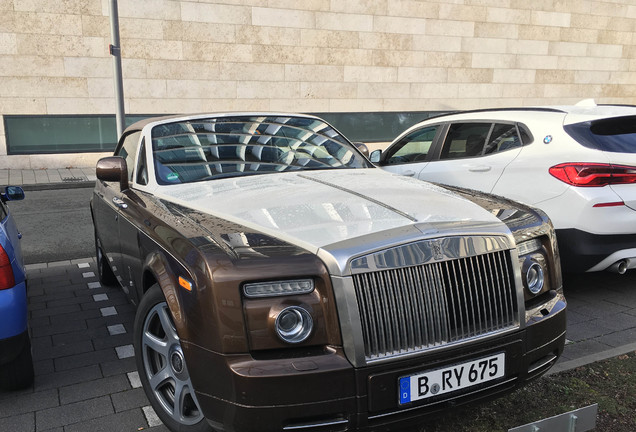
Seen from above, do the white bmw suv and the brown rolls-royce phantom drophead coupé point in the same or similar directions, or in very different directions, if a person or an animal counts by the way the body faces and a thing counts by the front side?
very different directions

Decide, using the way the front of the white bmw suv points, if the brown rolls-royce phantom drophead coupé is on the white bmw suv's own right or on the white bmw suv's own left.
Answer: on the white bmw suv's own left

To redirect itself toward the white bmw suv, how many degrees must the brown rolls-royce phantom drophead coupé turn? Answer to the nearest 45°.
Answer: approximately 90° to its left

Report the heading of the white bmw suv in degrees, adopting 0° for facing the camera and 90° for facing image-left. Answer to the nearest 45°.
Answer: approximately 135°
